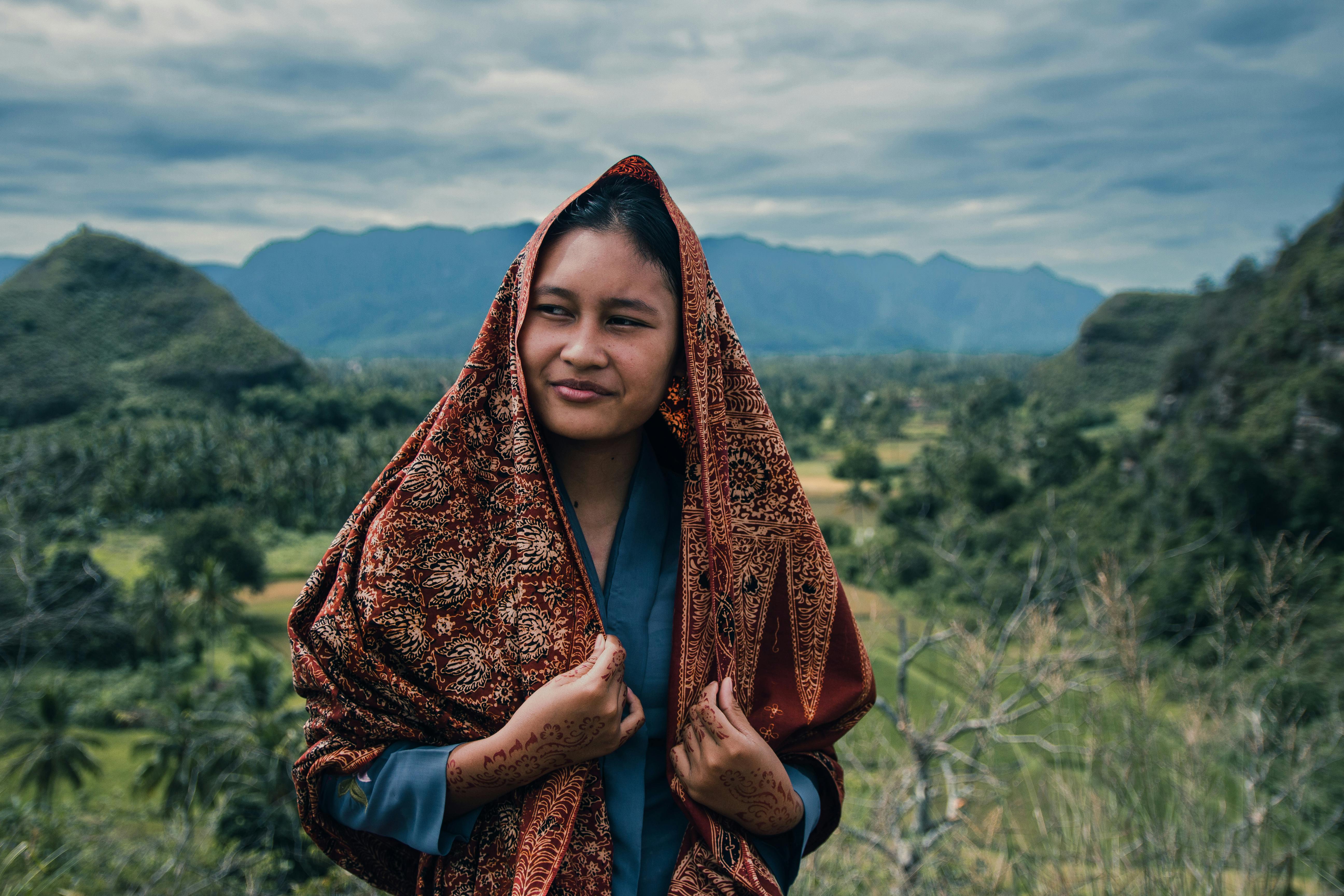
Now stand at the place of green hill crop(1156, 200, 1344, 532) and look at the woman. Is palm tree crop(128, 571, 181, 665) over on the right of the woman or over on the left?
right

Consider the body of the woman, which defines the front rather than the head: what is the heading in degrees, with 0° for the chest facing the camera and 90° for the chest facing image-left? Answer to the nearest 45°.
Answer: approximately 0°

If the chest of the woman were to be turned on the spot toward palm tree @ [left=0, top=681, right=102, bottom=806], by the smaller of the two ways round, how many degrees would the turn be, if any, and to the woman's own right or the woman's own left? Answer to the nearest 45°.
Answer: approximately 135° to the woman's own right

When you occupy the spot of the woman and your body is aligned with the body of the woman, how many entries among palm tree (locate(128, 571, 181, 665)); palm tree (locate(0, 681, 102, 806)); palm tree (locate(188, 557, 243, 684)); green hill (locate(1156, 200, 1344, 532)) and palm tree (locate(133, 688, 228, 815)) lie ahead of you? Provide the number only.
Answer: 0

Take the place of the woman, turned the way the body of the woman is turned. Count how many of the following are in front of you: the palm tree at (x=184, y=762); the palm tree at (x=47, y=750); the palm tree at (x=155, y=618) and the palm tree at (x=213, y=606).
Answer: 0

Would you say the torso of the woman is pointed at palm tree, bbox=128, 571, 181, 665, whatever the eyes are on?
no

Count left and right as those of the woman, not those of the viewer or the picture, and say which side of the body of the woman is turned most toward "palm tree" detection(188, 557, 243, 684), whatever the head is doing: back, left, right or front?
back

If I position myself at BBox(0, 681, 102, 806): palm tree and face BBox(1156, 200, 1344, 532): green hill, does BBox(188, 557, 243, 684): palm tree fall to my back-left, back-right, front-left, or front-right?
front-left

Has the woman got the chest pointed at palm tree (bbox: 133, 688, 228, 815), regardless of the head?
no

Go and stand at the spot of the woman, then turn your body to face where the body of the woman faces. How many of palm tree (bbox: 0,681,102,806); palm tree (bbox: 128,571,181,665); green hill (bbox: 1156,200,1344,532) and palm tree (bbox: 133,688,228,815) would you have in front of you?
0

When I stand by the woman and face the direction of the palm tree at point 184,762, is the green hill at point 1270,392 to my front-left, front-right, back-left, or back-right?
front-right
